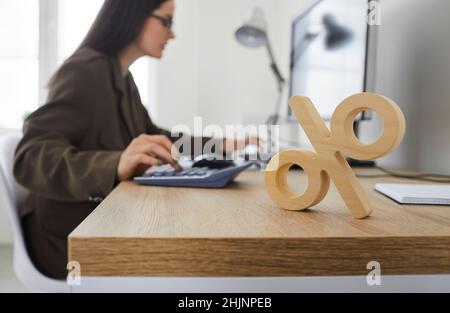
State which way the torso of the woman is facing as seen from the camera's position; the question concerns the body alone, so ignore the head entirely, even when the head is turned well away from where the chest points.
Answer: to the viewer's right

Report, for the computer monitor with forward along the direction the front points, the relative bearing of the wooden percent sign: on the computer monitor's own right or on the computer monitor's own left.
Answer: on the computer monitor's own left

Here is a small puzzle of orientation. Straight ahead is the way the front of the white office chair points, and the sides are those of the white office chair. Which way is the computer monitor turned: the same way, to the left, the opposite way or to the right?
the opposite way

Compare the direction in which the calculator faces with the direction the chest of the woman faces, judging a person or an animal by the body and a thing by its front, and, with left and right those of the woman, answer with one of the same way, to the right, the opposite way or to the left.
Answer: the opposite way

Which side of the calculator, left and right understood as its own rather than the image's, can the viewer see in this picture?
left

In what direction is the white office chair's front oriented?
to the viewer's right

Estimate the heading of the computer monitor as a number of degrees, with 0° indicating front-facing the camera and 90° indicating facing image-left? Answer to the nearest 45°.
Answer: approximately 45°

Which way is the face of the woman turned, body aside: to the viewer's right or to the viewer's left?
to the viewer's right
